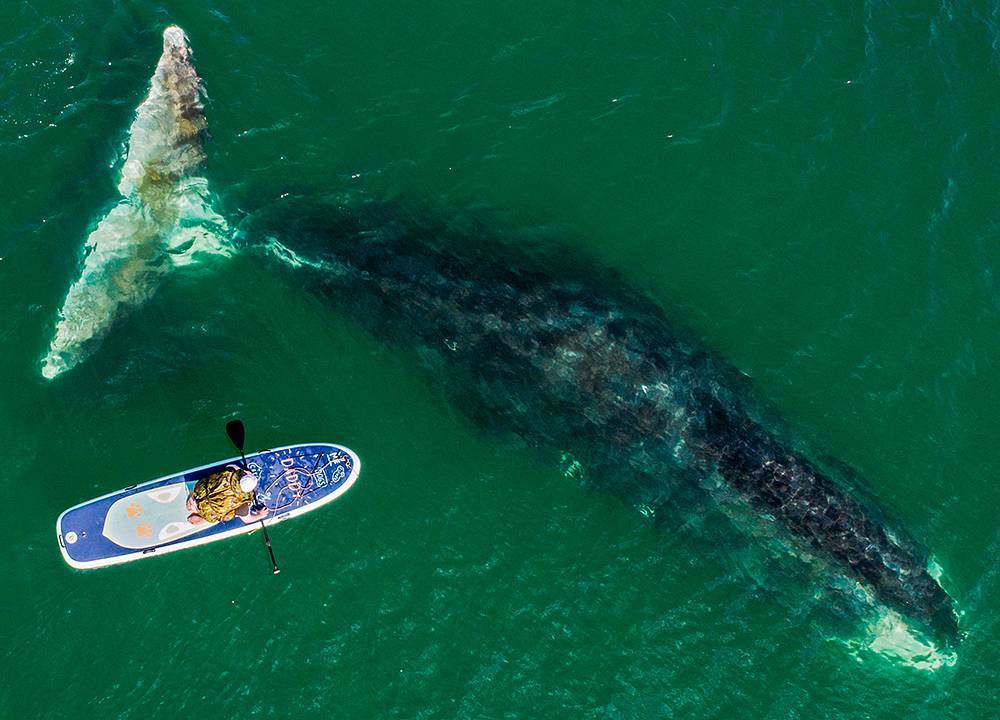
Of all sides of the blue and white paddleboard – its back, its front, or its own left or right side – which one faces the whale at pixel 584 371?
front

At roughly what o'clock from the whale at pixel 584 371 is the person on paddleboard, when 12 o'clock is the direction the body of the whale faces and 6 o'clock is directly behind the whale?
The person on paddleboard is roughly at 4 o'clock from the whale.

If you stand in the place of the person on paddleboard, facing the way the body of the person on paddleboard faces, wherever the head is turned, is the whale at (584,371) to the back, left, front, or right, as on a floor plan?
front

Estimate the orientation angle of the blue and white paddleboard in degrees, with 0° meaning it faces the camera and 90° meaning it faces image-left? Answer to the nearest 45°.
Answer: approximately 270°

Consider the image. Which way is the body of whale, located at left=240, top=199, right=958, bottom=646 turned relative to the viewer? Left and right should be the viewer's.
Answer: facing the viewer and to the right of the viewer

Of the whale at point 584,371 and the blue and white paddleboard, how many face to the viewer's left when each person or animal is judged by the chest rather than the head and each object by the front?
0

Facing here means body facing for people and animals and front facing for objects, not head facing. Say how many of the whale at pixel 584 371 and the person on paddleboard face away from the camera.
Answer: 0

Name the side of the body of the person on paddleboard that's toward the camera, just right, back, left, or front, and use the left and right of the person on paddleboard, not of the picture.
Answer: right

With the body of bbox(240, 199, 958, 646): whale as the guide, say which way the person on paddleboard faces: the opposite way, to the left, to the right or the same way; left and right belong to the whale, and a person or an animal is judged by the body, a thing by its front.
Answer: to the left
